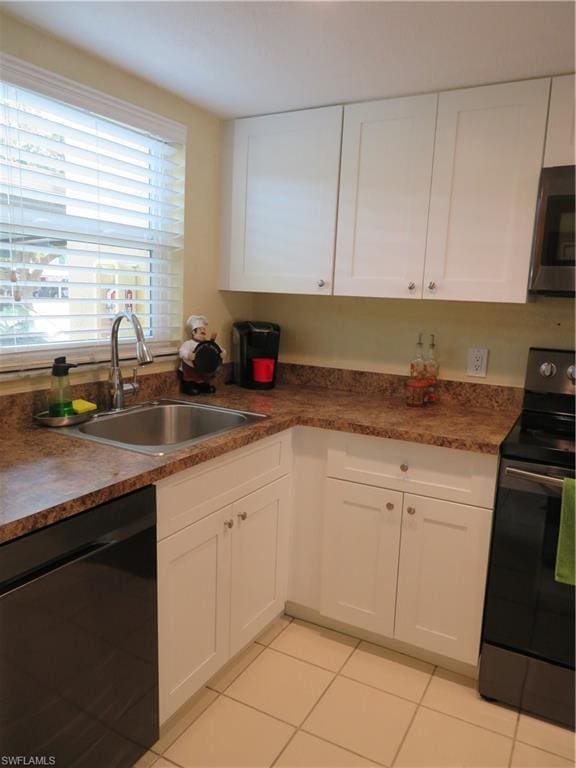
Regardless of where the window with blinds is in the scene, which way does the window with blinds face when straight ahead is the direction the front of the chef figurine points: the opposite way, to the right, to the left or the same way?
the same way

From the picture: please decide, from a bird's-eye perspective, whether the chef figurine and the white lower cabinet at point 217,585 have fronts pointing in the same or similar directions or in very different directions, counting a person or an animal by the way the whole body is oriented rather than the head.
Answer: same or similar directions

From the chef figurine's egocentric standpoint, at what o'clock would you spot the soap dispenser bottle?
The soap dispenser bottle is roughly at 3 o'clock from the chef figurine.

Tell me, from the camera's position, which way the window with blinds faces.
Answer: facing the viewer and to the right of the viewer

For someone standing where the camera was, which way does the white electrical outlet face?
facing the viewer

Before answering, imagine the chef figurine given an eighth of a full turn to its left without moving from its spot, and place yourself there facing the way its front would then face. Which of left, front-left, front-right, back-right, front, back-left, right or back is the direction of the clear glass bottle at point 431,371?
front

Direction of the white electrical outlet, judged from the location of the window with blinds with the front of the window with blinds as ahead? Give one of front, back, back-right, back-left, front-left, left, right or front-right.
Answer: front-left

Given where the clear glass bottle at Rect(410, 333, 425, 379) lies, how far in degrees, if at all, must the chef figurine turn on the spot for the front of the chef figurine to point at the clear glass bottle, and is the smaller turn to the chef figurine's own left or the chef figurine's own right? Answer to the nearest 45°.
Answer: approximately 45° to the chef figurine's own left

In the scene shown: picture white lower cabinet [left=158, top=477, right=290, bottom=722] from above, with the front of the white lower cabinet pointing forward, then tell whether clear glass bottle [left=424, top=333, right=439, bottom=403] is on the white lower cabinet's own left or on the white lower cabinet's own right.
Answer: on the white lower cabinet's own left

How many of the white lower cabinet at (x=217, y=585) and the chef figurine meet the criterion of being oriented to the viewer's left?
0

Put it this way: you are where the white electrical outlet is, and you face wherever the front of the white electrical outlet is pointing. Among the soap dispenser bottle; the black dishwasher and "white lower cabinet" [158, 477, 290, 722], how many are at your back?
0

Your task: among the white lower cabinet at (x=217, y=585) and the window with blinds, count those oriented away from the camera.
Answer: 0
